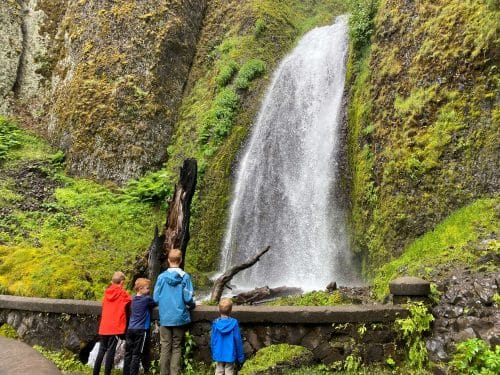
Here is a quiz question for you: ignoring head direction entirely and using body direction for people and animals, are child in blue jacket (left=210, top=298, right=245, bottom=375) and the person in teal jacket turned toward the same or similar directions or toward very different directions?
same or similar directions

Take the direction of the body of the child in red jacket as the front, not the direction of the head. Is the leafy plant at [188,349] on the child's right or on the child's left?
on the child's right

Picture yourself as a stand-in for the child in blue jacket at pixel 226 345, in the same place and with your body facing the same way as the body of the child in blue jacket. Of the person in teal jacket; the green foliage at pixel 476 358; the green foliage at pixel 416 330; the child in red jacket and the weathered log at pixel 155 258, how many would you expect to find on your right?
2

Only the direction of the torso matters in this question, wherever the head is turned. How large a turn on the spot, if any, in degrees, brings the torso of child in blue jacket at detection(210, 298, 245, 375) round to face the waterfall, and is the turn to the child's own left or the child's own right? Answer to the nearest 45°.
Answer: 0° — they already face it

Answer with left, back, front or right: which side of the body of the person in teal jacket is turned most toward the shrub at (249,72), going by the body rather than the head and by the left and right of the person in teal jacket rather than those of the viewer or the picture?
front

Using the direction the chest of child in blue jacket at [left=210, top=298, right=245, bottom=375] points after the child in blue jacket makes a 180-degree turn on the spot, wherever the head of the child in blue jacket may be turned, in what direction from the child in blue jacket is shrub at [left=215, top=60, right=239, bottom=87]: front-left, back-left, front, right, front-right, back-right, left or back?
back

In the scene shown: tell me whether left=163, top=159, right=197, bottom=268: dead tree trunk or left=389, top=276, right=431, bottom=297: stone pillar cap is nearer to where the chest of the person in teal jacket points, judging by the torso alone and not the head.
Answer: the dead tree trunk

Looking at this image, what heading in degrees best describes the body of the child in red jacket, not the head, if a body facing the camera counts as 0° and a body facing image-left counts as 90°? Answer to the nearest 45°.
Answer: approximately 225°

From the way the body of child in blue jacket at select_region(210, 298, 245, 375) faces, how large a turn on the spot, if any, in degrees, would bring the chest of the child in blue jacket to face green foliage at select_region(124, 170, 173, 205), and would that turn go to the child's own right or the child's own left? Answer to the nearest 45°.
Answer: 0° — they already face it

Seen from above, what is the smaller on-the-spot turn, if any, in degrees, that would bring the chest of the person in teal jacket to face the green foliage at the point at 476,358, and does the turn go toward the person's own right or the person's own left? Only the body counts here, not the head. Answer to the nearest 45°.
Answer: approximately 90° to the person's own right

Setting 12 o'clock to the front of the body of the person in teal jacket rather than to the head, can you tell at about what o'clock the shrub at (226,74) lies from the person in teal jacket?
The shrub is roughly at 12 o'clock from the person in teal jacket.

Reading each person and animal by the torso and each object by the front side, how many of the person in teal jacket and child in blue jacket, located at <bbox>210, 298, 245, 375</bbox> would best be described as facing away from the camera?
2

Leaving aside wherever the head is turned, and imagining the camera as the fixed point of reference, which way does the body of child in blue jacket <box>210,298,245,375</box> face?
away from the camera

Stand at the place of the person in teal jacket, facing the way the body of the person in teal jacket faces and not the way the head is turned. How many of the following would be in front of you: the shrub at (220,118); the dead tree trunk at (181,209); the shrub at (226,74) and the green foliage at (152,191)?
4

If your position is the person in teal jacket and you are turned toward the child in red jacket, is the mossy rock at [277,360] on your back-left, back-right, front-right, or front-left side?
back-right

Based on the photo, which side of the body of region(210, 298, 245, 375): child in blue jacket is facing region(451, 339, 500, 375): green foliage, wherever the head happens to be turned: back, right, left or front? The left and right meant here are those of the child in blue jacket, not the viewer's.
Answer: right

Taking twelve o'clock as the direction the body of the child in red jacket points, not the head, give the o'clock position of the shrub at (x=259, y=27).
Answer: The shrub is roughly at 1 o'clock from the child in red jacket.

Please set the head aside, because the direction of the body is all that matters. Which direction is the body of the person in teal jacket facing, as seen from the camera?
away from the camera

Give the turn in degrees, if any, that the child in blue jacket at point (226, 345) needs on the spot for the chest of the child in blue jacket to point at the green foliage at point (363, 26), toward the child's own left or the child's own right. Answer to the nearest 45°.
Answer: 0° — they already face it

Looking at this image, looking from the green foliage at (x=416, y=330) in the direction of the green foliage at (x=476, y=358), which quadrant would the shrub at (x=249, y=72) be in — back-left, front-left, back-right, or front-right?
back-left
